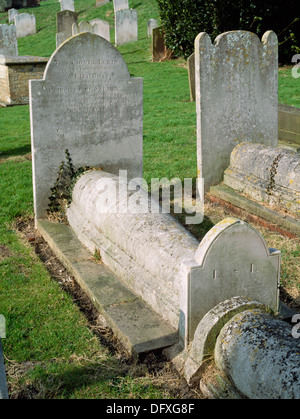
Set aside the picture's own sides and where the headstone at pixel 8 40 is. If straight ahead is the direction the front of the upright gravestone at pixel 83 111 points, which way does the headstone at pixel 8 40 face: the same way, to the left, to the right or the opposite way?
the same way

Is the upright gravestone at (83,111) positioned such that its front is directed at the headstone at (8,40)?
no

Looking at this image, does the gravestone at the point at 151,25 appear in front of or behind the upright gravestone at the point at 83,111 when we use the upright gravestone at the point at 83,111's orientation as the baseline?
behind

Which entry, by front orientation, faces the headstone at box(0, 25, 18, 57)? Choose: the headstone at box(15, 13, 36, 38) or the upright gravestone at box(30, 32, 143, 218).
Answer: the headstone at box(15, 13, 36, 38)

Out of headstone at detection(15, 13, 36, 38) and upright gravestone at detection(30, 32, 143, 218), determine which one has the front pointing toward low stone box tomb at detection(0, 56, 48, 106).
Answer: the headstone

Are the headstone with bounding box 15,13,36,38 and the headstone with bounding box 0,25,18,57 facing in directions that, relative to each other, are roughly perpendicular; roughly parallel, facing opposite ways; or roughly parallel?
roughly parallel

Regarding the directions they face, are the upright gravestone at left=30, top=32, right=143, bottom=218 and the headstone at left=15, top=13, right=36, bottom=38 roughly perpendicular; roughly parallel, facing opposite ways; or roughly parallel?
roughly parallel

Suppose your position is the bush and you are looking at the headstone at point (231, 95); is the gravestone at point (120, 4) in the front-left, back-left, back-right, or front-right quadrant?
back-right

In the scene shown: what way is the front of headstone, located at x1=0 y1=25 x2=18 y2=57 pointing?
toward the camera

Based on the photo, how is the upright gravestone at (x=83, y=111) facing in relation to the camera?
toward the camera

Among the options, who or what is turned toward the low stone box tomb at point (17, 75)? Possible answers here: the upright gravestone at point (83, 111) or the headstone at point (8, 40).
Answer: the headstone

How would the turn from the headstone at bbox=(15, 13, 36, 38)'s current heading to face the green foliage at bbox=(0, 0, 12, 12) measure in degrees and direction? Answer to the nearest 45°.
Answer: approximately 180°

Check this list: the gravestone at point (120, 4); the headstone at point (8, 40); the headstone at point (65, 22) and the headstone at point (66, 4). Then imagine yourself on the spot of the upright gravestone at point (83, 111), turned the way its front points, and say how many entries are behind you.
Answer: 4

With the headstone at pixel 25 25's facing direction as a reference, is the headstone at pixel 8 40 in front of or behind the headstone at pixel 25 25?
in front

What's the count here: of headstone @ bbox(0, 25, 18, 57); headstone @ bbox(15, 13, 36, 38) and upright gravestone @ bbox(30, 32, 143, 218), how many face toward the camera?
3

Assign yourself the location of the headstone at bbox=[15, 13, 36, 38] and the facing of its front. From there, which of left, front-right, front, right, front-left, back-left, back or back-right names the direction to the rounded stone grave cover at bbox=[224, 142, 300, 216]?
front

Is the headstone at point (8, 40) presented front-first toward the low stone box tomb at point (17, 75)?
yes

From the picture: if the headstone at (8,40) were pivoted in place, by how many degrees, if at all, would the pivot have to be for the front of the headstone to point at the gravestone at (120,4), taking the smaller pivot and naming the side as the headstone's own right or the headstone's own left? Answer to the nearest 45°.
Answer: approximately 135° to the headstone's own left

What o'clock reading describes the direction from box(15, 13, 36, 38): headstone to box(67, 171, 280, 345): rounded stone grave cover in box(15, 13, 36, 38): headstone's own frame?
The rounded stone grave cover is roughly at 12 o'clock from the headstone.

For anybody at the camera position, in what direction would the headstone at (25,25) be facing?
facing the viewer
